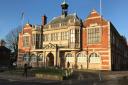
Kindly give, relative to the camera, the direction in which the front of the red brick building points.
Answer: facing the viewer and to the left of the viewer
